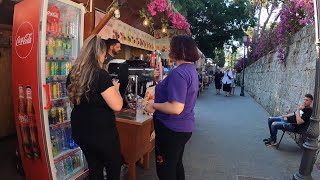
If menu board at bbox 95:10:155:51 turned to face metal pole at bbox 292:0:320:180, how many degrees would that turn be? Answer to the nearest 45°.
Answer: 0° — it already faces it

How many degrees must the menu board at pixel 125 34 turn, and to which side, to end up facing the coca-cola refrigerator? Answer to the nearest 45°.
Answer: approximately 45° to its right

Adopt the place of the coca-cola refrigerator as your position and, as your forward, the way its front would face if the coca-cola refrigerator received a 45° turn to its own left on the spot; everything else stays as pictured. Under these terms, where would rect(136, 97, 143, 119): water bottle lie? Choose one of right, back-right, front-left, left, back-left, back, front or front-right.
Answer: front

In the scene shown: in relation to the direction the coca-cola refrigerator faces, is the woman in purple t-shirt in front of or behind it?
in front

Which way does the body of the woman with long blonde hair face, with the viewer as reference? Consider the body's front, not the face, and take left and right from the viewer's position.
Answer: facing away from the viewer and to the right of the viewer

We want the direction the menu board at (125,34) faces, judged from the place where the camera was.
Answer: facing the viewer and to the right of the viewer

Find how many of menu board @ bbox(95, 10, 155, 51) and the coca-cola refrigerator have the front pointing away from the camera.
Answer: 0

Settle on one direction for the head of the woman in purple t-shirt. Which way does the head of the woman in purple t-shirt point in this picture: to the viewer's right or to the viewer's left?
to the viewer's left

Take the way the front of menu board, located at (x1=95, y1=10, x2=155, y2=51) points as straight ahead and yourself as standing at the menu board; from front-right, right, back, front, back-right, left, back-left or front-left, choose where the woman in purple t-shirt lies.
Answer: front-right

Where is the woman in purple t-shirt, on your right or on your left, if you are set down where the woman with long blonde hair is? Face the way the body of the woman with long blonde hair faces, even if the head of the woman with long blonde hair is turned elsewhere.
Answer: on your right

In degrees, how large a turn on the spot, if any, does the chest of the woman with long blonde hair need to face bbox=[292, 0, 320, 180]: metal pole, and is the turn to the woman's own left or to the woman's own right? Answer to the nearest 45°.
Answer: approximately 45° to the woman's own right

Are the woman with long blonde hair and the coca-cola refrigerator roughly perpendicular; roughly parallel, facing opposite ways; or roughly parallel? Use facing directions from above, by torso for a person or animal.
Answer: roughly perpendicular

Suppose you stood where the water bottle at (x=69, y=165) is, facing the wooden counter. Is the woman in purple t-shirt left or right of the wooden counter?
right

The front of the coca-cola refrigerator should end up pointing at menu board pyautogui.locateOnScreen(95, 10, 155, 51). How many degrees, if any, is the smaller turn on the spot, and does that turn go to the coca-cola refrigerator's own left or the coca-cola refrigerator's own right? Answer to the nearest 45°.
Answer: approximately 90° to the coca-cola refrigerator's own left
